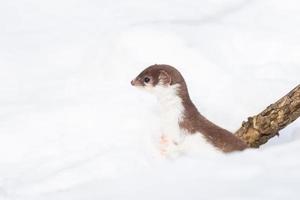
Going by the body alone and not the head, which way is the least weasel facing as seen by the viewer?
to the viewer's left

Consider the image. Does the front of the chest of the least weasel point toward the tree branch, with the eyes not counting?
no
